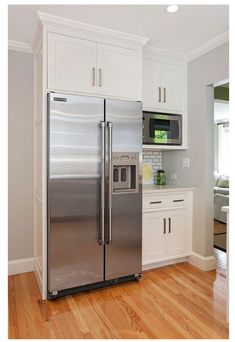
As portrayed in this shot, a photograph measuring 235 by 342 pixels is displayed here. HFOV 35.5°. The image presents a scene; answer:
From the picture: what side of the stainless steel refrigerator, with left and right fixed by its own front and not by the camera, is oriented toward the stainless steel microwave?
left

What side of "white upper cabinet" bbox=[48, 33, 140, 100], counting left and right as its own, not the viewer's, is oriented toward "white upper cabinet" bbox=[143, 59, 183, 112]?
left

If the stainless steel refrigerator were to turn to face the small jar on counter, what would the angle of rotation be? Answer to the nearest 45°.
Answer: approximately 90° to its left

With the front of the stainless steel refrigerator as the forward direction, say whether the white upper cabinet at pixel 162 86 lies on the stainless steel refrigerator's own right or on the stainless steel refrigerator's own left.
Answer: on the stainless steel refrigerator's own left

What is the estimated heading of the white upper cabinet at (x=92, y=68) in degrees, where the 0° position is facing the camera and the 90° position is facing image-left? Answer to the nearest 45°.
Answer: approximately 315°

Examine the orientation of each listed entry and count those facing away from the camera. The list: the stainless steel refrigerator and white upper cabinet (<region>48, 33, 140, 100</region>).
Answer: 0

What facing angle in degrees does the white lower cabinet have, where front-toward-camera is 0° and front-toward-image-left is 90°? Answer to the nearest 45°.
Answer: approximately 315°

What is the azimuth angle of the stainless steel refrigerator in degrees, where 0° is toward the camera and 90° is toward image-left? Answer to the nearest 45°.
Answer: approximately 315°

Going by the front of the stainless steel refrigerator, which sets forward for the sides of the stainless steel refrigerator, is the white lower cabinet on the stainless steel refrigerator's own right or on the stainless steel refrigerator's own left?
on the stainless steel refrigerator's own left

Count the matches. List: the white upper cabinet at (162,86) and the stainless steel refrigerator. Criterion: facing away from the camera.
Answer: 0

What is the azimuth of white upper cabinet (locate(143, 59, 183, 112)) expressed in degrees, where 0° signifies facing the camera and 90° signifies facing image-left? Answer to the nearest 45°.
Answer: approximately 315°
